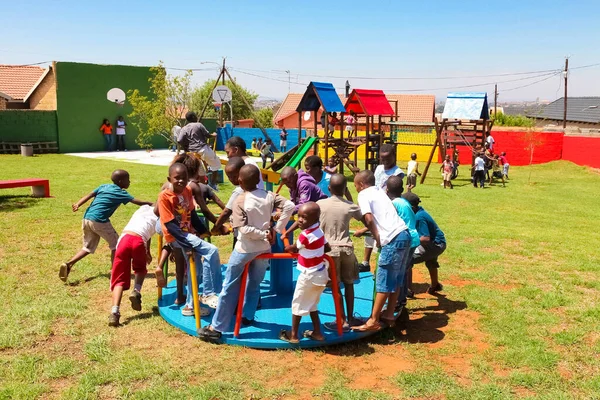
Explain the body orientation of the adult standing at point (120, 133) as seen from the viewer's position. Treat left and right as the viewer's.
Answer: facing the viewer

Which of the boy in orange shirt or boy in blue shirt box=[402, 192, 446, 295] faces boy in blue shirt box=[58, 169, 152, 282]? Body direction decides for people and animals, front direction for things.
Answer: boy in blue shirt box=[402, 192, 446, 295]

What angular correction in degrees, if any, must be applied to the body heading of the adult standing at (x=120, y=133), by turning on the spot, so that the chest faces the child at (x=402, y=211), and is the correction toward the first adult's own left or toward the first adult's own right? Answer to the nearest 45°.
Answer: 0° — they already face them

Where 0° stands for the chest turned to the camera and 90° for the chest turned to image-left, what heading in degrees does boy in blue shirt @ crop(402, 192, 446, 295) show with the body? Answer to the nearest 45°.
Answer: approximately 90°

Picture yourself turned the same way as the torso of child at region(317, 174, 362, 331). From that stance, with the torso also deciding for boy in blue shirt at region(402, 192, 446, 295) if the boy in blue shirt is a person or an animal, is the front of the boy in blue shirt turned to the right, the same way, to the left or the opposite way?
to the left

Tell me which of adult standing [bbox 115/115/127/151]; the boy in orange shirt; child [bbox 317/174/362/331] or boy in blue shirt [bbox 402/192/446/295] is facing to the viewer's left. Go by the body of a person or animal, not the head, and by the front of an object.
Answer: the boy in blue shirt

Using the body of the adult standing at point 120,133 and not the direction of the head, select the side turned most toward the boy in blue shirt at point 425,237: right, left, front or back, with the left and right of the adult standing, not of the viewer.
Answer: front

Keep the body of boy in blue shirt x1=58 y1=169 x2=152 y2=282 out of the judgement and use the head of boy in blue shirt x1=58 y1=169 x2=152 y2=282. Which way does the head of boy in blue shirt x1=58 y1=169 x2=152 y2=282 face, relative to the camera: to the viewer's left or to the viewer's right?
to the viewer's right

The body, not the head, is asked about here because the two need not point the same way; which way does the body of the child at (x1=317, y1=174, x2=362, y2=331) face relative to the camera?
away from the camera

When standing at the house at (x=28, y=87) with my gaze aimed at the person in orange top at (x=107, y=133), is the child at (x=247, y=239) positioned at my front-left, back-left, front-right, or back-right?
front-right

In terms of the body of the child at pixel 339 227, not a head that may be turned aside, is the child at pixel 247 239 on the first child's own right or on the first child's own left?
on the first child's own left

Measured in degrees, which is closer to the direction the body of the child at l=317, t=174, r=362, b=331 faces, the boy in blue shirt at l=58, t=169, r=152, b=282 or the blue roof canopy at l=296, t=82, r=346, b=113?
the blue roof canopy

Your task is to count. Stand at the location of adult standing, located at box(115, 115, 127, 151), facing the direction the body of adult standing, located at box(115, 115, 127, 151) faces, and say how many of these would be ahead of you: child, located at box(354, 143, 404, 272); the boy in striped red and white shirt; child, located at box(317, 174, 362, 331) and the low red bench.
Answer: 4
